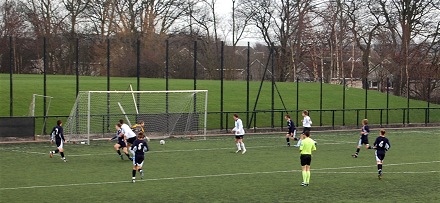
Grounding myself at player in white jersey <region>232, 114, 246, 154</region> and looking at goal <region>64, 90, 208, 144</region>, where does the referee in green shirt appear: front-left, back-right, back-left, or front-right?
back-left

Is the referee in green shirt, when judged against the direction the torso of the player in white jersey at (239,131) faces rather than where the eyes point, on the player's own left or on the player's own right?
on the player's own left

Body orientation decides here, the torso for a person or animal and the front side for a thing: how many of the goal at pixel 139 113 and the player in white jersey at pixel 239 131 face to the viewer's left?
1

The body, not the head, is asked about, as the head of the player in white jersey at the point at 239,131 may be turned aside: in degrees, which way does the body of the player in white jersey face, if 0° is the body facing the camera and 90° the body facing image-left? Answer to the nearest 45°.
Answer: approximately 90°

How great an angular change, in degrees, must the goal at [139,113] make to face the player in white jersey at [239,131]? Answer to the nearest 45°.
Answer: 0° — it already faces them

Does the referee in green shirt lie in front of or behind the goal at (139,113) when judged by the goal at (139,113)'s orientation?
in front

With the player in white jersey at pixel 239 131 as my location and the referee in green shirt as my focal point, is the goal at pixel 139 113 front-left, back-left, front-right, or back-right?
back-right

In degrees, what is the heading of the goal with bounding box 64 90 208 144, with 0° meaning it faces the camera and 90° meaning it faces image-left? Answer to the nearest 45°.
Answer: approximately 315°
